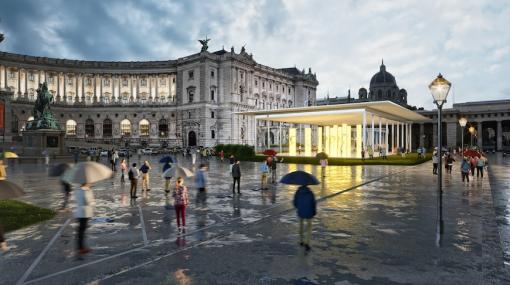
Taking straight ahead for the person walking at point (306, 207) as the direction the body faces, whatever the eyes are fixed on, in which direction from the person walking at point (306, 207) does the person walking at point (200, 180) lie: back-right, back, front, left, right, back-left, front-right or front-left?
front-left

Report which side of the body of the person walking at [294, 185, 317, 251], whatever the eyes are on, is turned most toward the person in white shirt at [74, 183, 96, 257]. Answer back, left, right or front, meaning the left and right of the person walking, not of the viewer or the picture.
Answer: left

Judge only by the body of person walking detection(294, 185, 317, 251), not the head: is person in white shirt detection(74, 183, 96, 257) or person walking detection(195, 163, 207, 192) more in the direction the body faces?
the person walking

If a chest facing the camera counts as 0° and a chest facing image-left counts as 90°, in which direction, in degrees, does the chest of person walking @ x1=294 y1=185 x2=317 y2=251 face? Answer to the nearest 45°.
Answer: approximately 180°
